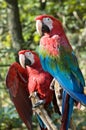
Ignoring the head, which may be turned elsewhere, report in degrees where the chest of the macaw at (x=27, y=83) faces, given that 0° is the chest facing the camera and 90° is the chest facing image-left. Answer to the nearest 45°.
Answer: approximately 45°
